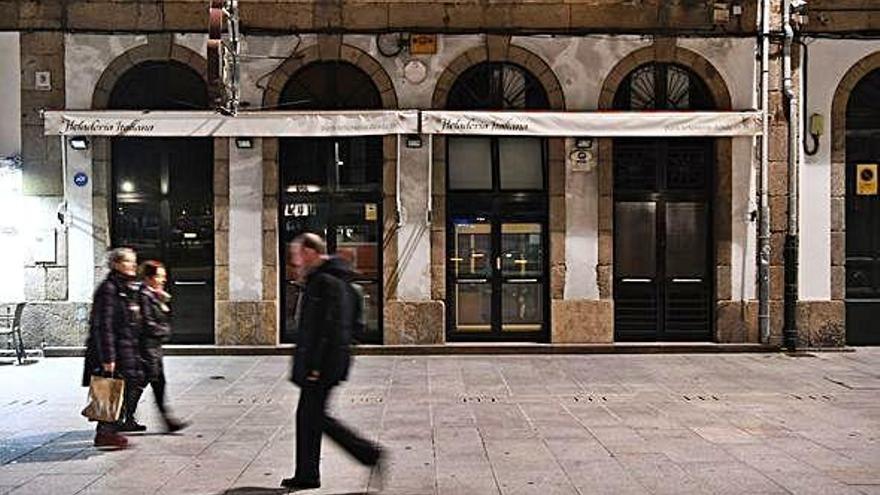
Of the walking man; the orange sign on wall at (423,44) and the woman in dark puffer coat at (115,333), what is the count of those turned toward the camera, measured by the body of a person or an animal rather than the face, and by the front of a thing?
1

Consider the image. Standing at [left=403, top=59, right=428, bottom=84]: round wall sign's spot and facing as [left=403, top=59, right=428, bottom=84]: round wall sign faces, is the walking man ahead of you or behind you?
ahead

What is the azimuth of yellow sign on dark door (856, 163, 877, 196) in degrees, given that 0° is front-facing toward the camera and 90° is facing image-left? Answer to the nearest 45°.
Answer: approximately 0°

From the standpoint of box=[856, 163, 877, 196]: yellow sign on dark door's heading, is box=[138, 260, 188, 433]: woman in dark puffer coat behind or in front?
in front

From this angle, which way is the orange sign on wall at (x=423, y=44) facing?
toward the camera

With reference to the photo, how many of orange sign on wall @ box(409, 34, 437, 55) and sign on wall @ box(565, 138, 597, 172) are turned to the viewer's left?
0

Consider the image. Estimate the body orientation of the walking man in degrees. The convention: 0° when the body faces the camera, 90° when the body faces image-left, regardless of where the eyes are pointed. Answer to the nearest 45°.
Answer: approximately 90°

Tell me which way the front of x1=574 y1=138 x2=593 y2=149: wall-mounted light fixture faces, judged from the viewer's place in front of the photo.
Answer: facing the viewer

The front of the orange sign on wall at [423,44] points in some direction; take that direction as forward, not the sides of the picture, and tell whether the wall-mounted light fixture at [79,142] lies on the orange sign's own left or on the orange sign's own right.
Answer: on the orange sign's own right

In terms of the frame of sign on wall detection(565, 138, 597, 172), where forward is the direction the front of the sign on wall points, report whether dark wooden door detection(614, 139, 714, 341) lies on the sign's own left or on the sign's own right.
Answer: on the sign's own left

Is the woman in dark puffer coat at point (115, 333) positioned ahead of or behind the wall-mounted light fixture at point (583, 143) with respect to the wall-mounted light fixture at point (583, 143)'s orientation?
ahead
